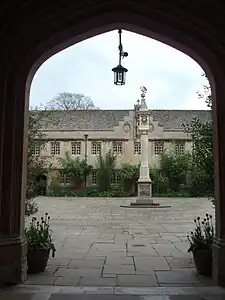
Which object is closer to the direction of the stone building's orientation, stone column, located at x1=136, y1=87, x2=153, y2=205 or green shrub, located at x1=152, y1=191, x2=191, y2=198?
the stone column

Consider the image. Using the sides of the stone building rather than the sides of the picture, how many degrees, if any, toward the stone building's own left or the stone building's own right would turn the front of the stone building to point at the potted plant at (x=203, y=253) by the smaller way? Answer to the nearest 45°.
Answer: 0° — it already faces it

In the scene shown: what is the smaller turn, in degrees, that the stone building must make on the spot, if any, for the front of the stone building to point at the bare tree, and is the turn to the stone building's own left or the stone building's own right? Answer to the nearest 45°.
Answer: approximately 135° to the stone building's own right

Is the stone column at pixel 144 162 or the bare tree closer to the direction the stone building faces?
the stone column

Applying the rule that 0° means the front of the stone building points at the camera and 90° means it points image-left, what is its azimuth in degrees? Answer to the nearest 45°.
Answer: approximately 0°

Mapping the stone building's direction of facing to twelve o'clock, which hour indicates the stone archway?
The stone archway is roughly at 12 o'clock from the stone building.

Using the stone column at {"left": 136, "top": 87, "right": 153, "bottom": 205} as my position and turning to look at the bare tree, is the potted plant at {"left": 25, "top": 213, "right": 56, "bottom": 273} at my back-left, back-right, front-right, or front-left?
back-left

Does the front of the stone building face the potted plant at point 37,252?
yes

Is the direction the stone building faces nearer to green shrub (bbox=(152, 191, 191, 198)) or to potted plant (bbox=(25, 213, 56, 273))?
the potted plant

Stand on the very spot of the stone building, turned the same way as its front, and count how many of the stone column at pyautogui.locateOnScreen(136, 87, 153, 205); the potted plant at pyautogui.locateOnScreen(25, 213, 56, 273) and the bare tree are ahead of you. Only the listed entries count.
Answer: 2
